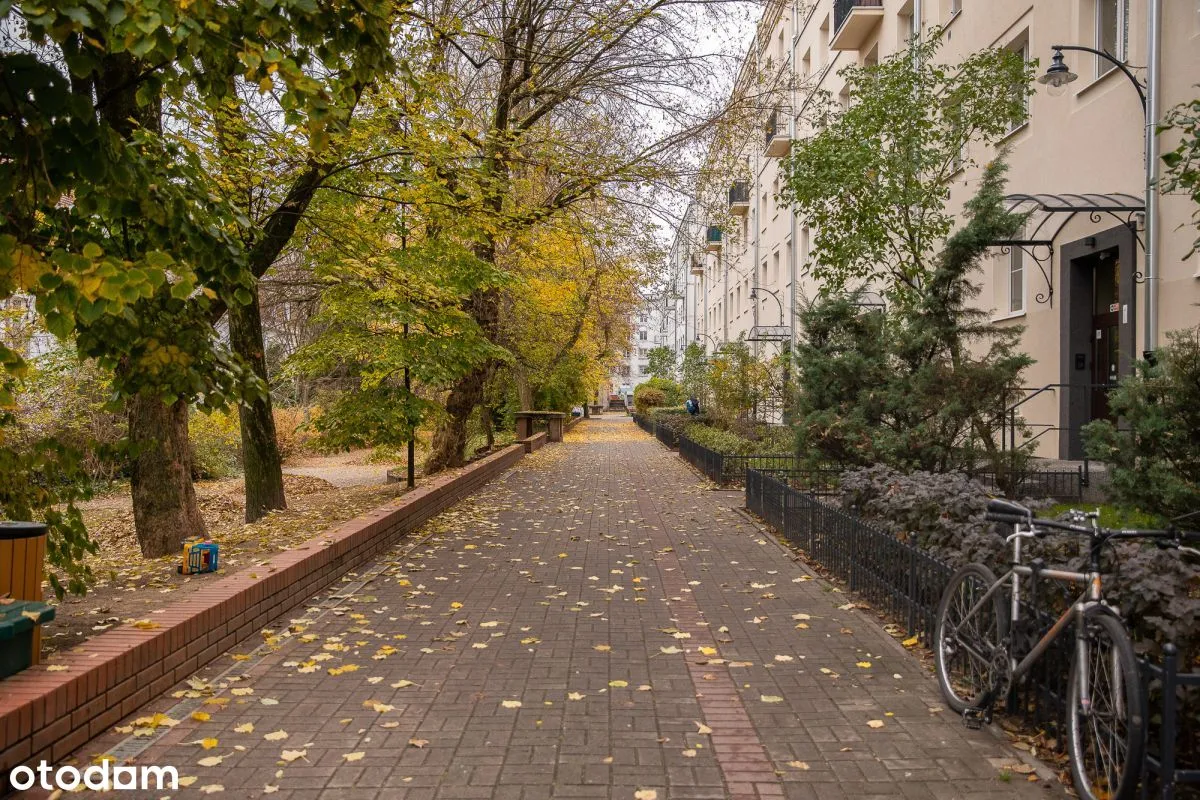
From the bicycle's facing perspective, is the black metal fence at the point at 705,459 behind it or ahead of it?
behind

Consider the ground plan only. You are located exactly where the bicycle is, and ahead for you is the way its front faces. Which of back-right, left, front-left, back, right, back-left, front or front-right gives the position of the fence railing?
back-left

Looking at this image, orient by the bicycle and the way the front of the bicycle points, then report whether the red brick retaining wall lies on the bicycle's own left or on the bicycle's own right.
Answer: on the bicycle's own right

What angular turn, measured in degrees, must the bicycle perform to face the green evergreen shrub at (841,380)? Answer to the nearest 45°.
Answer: approximately 135° to its left

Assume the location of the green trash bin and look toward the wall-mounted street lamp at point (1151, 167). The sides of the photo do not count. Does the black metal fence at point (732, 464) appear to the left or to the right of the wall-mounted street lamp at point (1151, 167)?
left

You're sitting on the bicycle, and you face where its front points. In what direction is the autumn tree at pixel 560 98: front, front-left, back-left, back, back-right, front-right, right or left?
back
